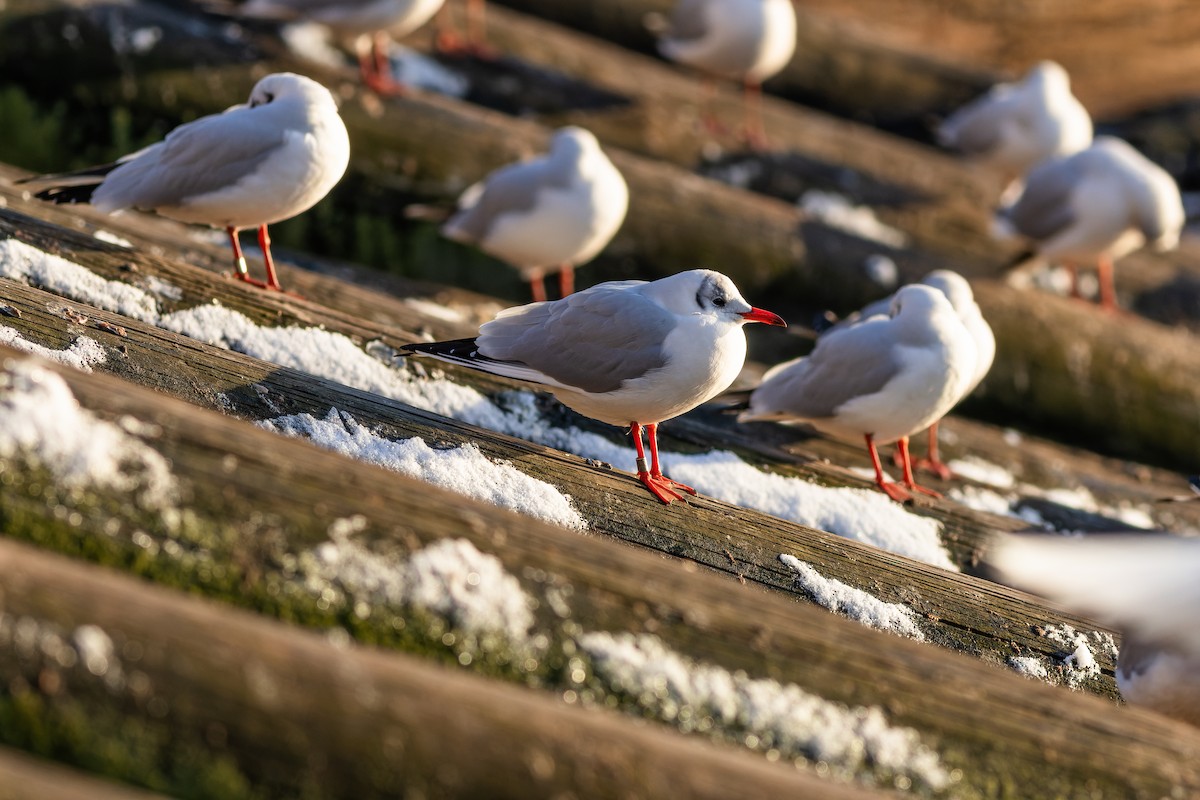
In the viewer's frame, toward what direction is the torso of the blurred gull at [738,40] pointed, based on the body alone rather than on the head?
to the viewer's right

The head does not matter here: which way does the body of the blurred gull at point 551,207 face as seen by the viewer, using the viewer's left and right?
facing to the right of the viewer

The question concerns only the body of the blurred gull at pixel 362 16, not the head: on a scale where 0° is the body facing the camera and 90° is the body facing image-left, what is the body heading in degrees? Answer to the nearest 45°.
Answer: approximately 270°

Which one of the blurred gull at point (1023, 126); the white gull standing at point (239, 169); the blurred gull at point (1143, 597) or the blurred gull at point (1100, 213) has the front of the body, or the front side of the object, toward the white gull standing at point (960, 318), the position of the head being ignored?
the white gull standing at point (239, 169)

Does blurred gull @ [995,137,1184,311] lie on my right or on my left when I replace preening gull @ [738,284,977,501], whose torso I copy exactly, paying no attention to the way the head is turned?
on my left

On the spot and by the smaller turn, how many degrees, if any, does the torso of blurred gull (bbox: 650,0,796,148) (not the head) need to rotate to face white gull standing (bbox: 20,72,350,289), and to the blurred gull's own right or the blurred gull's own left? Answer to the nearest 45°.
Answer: approximately 90° to the blurred gull's own right

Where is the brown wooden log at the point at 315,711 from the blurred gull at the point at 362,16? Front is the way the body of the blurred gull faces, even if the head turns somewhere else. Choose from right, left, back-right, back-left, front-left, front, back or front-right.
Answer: right

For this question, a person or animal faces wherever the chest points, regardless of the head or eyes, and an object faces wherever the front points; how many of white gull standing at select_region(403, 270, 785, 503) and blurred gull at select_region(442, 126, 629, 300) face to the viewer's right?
2

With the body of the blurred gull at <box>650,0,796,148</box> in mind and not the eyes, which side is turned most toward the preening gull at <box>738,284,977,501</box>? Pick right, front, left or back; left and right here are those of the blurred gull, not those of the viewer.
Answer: right

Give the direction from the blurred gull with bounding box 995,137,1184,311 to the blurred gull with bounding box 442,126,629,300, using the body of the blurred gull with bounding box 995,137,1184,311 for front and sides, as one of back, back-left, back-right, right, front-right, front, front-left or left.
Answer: back-right

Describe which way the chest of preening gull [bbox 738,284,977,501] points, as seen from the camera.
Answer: to the viewer's right

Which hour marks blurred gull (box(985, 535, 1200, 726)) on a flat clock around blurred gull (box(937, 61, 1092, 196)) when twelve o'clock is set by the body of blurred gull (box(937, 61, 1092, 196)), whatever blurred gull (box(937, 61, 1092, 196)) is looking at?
blurred gull (box(985, 535, 1200, 726)) is roughly at 3 o'clock from blurred gull (box(937, 61, 1092, 196)).

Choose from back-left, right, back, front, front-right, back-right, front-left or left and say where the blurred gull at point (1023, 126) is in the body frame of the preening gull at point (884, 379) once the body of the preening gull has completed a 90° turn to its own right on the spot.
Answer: back
